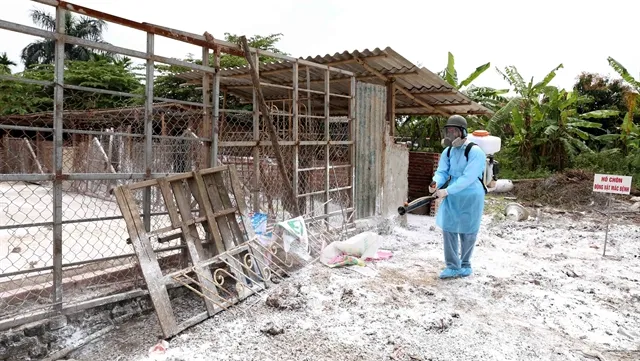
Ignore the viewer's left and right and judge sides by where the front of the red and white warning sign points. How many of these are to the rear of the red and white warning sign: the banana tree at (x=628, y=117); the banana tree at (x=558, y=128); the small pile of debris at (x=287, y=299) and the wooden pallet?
2

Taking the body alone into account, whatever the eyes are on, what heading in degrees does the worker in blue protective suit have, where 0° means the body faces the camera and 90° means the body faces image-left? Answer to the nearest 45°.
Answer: approximately 45°

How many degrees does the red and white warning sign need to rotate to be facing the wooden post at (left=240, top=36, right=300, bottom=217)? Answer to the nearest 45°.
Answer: approximately 45° to its right

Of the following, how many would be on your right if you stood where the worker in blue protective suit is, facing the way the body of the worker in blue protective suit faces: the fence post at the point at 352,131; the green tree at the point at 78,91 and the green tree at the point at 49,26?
3

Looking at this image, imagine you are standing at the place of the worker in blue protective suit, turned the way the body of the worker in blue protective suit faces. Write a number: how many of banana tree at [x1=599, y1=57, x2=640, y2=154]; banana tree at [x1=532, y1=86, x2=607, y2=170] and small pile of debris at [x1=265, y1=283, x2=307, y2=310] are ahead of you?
1

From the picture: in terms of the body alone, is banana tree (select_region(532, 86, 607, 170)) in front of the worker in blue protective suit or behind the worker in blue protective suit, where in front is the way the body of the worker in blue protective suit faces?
behind

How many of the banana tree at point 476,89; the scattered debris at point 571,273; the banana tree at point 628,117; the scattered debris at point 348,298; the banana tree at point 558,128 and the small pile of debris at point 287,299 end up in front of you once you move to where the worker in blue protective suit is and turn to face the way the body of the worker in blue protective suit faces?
2

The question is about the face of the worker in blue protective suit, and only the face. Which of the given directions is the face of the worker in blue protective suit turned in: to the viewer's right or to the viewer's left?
to the viewer's left

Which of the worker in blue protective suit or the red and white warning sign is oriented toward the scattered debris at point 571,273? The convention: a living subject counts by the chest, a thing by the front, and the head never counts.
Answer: the red and white warning sign

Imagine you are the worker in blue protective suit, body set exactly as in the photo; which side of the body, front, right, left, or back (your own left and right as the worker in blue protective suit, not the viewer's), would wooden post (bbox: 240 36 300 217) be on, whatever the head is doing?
right

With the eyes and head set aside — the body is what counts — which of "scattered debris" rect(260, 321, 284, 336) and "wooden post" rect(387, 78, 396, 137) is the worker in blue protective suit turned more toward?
the scattered debris

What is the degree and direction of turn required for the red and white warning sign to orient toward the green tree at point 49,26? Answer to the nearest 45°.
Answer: approximately 90° to its right

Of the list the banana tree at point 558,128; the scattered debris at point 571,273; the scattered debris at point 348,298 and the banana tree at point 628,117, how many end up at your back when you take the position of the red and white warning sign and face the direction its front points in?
2

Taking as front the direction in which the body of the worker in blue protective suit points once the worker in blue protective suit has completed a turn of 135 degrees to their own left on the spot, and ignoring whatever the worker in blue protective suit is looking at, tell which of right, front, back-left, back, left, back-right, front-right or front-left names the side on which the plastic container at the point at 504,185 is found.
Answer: left

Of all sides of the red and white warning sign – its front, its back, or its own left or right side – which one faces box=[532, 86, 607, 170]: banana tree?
back

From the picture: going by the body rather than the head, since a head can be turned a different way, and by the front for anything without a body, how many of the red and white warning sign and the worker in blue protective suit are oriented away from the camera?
0

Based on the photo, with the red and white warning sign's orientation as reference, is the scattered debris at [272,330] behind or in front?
in front
